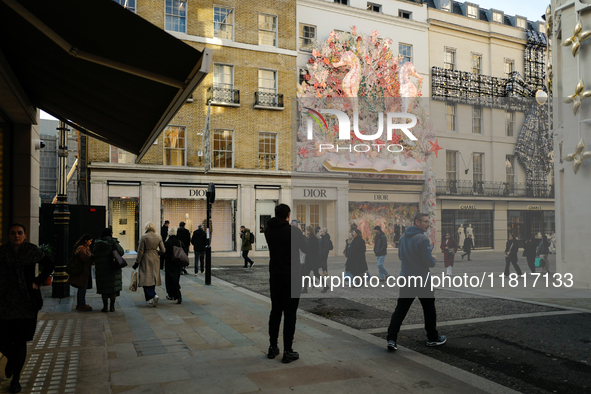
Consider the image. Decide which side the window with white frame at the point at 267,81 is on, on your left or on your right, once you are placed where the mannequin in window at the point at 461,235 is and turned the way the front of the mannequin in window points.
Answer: on your right

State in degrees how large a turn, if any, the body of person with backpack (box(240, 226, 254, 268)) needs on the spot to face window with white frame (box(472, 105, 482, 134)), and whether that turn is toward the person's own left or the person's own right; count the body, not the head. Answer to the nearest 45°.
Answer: approximately 180°

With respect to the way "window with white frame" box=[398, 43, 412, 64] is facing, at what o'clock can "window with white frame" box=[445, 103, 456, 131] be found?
"window with white frame" box=[445, 103, 456, 131] is roughly at 10 o'clock from "window with white frame" box=[398, 43, 412, 64].

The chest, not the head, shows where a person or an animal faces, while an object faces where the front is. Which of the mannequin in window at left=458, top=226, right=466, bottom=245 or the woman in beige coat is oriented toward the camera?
the mannequin in window

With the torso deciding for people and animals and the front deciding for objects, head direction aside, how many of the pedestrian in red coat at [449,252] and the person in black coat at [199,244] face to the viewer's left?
0

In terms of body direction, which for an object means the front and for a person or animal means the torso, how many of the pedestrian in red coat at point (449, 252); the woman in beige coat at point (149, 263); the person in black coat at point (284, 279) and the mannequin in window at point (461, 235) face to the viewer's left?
0

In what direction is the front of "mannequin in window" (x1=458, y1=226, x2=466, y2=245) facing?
toward the camera

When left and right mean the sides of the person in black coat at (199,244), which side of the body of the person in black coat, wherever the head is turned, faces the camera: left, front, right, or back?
back

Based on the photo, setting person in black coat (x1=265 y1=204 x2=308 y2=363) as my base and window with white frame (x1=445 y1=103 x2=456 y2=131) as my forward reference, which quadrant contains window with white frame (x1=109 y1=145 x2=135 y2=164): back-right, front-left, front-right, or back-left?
front-left
